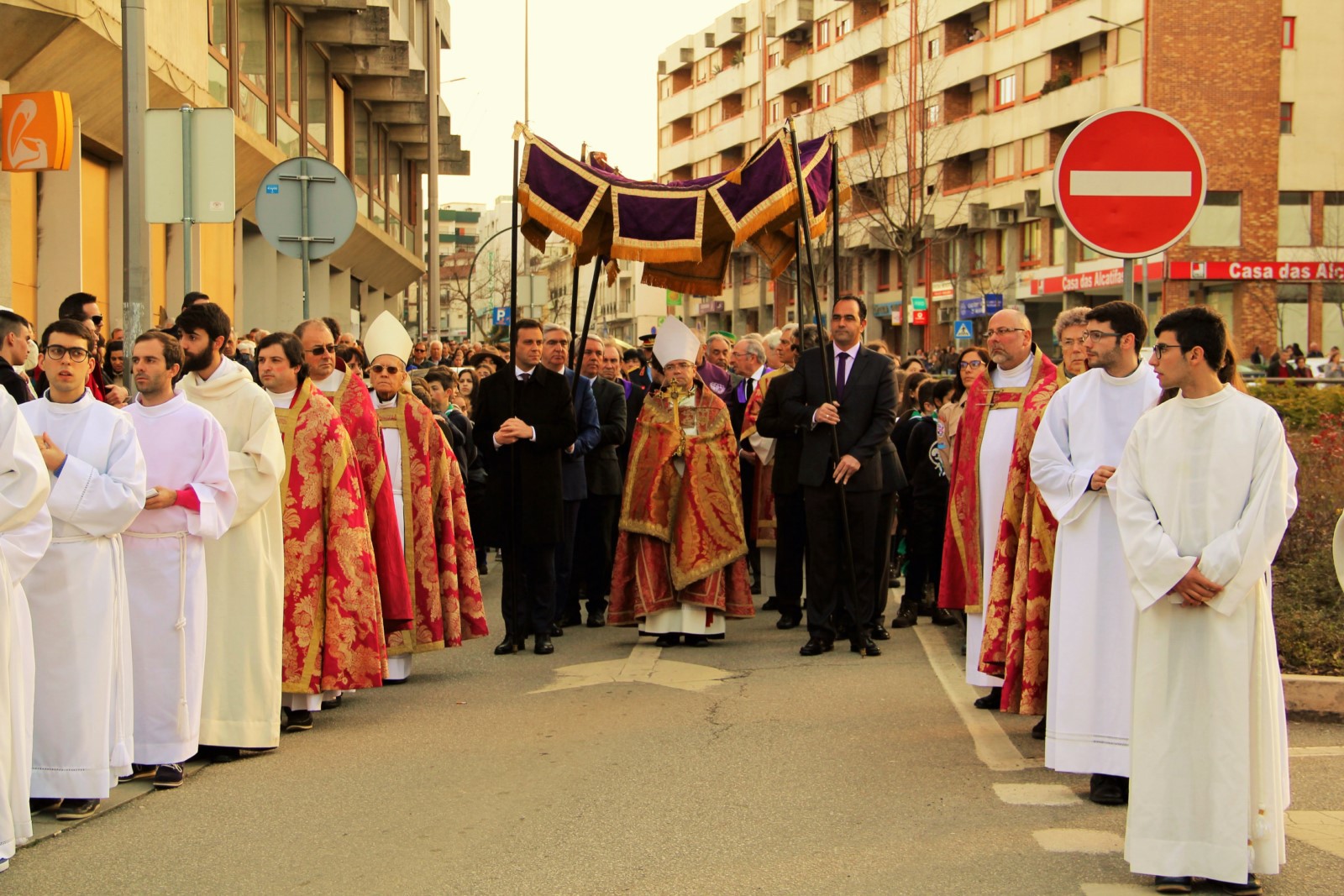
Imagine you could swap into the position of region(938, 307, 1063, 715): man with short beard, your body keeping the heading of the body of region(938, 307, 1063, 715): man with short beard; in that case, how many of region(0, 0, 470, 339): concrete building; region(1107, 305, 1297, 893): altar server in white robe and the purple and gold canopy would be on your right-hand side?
2

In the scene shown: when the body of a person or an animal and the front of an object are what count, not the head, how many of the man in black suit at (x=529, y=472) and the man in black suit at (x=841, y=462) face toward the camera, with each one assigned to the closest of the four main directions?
2

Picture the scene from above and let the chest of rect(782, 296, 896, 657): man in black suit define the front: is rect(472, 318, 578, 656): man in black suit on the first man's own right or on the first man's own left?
on the first man's own right

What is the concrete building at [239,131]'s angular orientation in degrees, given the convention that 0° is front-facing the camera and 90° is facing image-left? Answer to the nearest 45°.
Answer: approximately 315°

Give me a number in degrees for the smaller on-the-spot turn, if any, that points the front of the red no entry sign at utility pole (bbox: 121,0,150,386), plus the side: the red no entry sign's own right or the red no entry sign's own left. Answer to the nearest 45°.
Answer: approximately 90° to the red no entry sign's own right

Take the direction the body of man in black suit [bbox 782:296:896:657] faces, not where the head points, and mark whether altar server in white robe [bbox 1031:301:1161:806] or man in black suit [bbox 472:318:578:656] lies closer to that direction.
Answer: the altar server in white robe

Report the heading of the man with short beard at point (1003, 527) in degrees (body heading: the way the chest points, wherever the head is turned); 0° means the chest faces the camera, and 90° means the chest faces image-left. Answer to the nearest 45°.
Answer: approximately 45°

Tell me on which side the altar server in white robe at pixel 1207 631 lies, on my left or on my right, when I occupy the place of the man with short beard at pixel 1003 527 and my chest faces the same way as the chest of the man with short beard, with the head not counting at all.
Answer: on my left

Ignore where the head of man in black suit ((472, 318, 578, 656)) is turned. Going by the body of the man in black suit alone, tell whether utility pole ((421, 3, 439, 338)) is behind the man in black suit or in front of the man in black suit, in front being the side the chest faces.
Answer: behind

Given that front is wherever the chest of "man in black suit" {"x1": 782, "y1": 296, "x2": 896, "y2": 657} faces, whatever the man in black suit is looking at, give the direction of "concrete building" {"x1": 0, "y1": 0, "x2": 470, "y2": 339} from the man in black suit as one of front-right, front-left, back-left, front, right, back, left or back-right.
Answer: back-right
